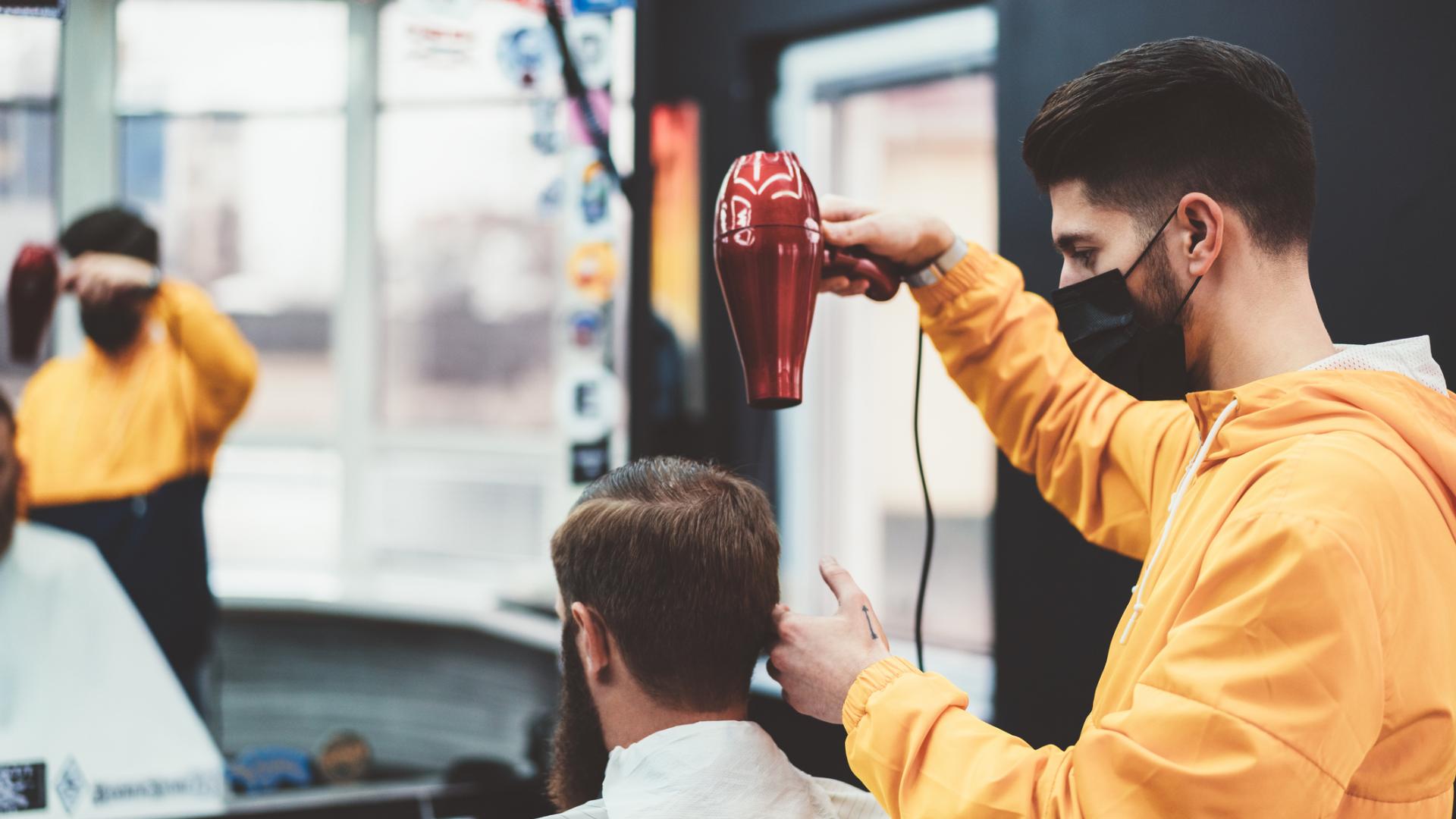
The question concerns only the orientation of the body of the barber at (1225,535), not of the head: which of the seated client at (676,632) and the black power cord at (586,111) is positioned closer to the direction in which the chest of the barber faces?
the seated client

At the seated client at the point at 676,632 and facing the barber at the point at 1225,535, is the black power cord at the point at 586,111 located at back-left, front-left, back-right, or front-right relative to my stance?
back-left

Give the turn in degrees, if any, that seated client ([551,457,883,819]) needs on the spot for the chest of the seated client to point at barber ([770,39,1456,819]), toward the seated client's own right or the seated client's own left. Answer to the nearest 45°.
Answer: approximately 135° to the seated client's own right

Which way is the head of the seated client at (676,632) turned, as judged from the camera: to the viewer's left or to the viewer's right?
to the viewer's left

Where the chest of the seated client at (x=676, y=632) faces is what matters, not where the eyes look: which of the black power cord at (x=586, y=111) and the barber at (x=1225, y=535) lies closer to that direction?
the black power cord

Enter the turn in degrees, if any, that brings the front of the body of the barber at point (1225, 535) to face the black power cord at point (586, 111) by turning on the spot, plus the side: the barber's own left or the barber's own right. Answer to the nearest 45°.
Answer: approximately 45° to the barber's own right

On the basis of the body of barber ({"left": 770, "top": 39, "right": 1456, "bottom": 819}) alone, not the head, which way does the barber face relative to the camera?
to the viewer's left

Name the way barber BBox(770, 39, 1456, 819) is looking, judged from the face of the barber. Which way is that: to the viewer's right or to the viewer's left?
to the viewer's left

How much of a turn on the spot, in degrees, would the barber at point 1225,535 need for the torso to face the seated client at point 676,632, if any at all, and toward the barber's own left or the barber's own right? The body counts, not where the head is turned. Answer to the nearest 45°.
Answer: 0° — they already face them

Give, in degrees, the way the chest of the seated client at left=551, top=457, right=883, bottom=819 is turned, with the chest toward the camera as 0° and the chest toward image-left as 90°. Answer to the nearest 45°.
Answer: approximately 135°
